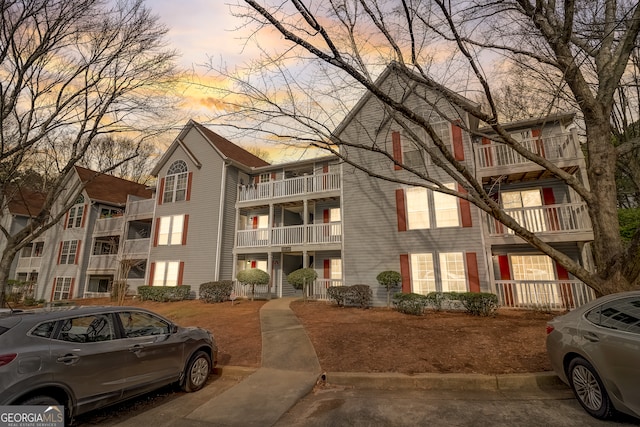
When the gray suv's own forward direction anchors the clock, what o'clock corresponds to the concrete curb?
The concrete curb is roughly at 2 o'clock from the gray suv.

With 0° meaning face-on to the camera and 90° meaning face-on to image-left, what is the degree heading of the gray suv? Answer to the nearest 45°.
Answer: approximately 225°

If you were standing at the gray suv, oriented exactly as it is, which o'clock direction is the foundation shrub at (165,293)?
The foundation shrub is roughly at 11 o'clock from the gray suv.
